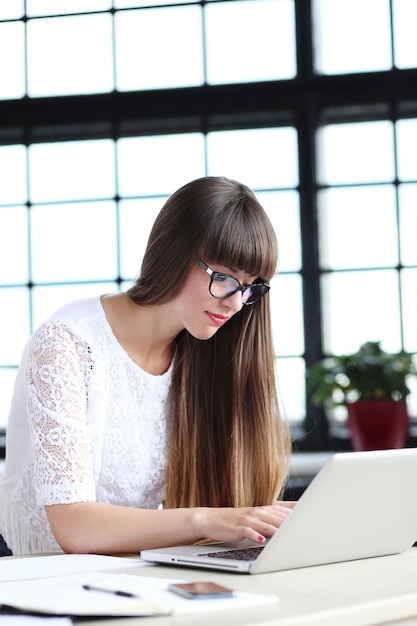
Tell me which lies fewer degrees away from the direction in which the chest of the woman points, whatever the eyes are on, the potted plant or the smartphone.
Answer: the smartphone

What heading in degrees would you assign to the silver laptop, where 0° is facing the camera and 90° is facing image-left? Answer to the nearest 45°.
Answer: approximately 135°

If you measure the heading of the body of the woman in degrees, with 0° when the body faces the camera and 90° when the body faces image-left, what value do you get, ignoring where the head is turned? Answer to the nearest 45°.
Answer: approximately 315°

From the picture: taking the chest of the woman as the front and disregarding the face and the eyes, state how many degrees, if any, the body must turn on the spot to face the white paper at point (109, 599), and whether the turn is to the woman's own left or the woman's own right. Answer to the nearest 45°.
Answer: approximately 45° to the woman's own right

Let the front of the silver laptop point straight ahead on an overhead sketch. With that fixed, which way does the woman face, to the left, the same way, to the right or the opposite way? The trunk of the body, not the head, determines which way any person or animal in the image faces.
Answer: the opposite way

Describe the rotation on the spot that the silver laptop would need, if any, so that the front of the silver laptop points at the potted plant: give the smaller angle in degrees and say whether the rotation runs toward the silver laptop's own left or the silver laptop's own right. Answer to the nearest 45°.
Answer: approximately 45° to the silver laptop's own right

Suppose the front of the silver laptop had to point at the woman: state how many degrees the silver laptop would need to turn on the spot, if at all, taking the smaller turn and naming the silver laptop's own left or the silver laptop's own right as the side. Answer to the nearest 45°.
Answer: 0° — it already faces them
